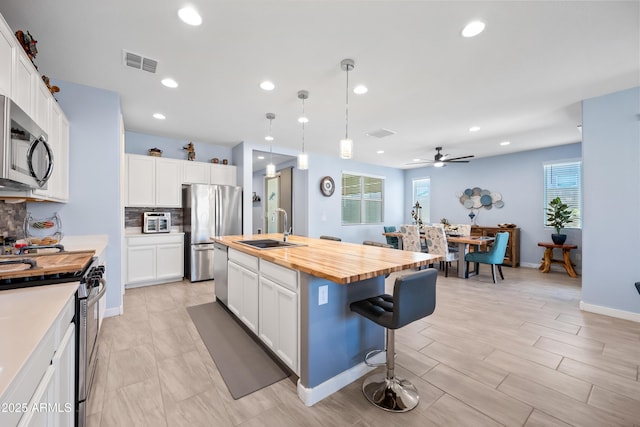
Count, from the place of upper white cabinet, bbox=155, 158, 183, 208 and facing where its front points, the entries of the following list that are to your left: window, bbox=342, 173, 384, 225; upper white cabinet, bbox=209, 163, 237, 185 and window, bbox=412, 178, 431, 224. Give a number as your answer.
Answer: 3

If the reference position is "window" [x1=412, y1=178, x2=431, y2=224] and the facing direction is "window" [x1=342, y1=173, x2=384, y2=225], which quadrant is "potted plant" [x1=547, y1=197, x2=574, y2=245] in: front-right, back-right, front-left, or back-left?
back-left

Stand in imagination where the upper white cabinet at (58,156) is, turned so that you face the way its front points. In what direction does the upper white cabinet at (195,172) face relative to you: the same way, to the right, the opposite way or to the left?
to the right

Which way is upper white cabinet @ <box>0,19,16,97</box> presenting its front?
to the viewer's right

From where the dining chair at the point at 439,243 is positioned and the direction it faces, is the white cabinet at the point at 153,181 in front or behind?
behind

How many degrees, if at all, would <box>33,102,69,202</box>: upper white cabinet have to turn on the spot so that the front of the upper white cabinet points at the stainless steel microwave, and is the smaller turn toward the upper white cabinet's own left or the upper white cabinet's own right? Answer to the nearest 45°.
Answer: approximately 90° to the upper white cabinet's own right

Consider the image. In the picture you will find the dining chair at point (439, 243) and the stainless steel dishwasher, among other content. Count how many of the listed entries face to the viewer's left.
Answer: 1

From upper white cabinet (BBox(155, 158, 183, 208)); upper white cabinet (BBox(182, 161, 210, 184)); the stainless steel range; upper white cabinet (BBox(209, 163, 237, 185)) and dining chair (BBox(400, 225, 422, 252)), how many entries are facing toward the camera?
3

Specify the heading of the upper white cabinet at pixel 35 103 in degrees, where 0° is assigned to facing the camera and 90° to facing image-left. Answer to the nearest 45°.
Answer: approximately 270°

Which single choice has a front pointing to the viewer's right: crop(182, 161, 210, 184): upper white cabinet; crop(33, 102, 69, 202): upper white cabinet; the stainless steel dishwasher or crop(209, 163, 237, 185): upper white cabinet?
crop(33, 102, 69, 202): upper white cabinet

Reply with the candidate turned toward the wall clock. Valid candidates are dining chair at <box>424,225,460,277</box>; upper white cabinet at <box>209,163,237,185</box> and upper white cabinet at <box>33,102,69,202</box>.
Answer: upper white cabinet at <box>33,102,69,202</box>

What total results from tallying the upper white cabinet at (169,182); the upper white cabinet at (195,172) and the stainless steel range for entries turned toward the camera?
2

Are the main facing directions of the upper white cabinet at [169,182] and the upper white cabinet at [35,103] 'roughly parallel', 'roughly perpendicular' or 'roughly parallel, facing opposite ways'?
roughly perpendicular

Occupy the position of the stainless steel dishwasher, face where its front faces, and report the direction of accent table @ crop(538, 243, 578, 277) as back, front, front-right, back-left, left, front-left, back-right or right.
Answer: back
